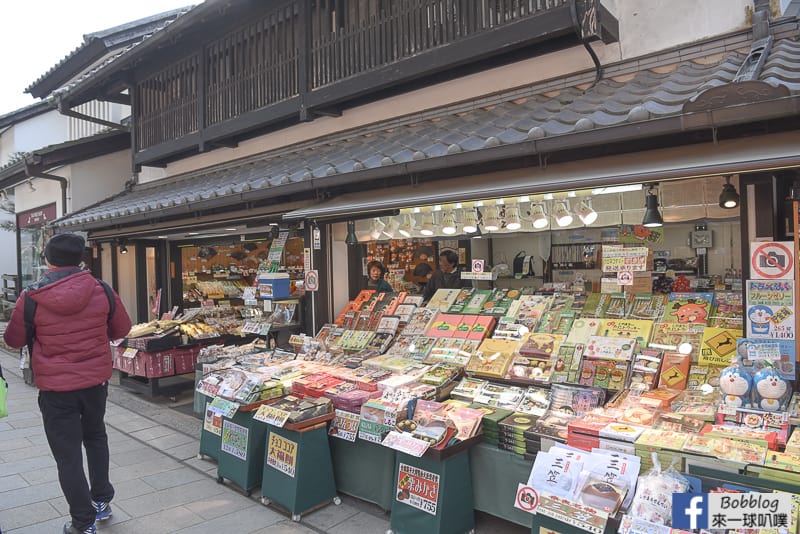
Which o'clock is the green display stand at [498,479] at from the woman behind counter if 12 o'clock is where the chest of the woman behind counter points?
The green display stand is roughly at 10 o'clock from the woman behind counter.

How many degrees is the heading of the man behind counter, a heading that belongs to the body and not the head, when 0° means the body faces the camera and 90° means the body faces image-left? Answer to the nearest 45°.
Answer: approximately 45°

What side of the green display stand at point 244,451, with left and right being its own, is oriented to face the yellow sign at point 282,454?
left

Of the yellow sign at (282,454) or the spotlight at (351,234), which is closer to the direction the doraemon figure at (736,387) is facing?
the yellow sign

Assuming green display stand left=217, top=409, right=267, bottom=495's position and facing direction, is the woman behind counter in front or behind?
behind

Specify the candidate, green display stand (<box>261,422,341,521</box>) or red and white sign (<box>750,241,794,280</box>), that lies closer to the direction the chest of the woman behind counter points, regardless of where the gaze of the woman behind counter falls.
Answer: the green display stand

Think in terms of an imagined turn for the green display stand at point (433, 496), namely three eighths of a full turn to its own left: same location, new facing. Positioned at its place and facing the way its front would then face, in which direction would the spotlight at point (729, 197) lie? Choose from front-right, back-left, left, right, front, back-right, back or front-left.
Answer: front

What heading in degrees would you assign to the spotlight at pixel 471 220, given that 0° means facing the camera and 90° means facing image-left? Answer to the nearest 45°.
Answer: approximately 45°

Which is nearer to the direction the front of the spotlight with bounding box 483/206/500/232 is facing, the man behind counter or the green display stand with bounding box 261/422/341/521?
the green display stand

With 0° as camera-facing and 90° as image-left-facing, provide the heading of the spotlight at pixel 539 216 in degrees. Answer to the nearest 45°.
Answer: approximately 0°

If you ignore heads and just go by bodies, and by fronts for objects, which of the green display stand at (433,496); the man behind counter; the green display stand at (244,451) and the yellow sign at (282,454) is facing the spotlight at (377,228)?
the man behind counter
